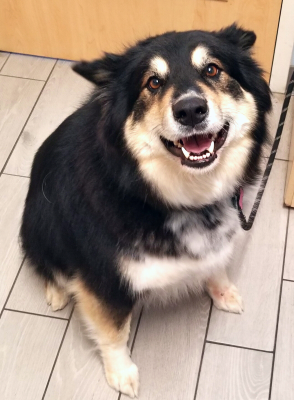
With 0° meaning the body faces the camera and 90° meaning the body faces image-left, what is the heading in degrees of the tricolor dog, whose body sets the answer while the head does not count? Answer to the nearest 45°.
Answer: approximately 315°

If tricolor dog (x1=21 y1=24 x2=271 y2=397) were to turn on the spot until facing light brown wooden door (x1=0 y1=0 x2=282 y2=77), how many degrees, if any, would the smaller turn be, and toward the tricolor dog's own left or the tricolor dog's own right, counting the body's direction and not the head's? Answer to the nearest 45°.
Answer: approximately 135° to the tricolor dog's own left
